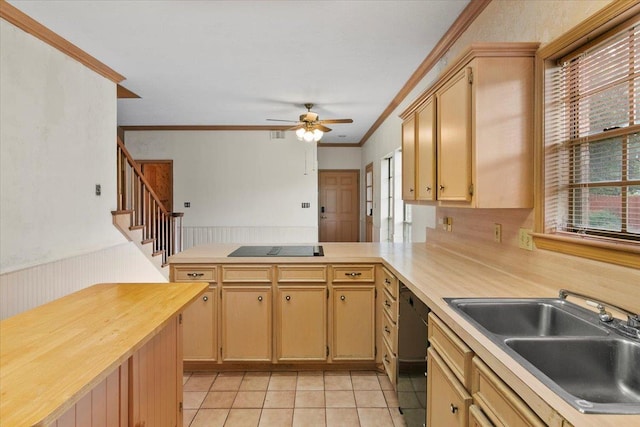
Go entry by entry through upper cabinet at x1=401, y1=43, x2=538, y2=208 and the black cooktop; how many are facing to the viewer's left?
1

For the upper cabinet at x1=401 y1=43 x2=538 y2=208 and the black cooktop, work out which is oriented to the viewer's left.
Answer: the upper cabinet

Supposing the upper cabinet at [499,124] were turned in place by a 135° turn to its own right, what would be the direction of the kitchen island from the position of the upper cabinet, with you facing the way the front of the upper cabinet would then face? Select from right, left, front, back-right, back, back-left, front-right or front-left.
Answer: back

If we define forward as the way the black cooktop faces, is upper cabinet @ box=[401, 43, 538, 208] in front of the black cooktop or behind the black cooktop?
in front

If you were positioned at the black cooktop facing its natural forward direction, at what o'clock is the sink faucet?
The sink faucet is roughly at 11 o'clock from the black cooktop.

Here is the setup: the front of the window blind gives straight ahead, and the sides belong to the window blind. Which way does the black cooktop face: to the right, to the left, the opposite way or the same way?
to the left

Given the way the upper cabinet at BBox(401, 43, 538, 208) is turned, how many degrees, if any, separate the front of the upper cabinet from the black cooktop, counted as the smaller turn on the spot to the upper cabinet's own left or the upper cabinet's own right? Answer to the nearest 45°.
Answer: approximately 45° to the upper cabinet's own right

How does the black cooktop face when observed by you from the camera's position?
facing the viewer

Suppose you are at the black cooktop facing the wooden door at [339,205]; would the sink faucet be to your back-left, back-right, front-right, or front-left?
back-right

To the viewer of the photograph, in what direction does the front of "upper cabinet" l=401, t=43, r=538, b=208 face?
facing to the left of the viewer

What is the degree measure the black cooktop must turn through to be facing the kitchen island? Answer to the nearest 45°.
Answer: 0° — it already faces it

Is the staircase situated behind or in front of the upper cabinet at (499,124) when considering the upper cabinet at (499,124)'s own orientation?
in front

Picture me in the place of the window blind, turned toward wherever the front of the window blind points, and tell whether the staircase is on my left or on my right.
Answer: on my right

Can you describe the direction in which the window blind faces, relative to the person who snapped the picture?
facing the viewer and to the left of the viewer
